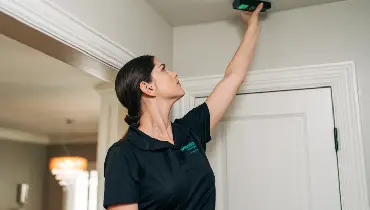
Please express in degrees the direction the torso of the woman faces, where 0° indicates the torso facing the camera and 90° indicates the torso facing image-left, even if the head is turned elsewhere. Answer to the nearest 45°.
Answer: approximately 315°

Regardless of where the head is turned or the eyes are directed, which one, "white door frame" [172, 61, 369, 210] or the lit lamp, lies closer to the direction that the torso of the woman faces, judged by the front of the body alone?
the white door frame

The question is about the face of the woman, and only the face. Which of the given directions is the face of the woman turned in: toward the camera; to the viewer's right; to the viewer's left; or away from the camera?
to the viewer's right

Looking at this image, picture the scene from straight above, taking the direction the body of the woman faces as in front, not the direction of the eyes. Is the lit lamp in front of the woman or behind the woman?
behind
